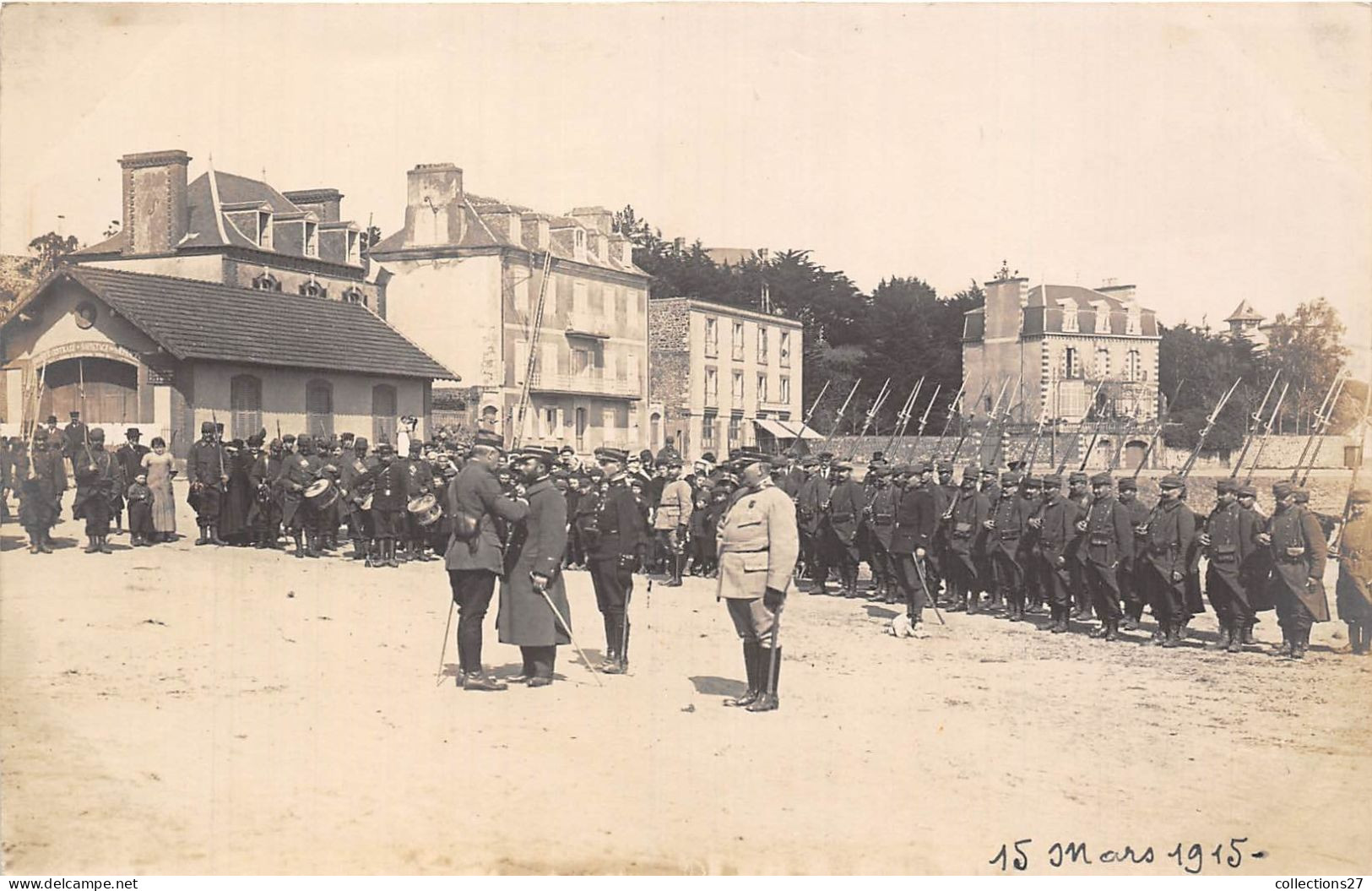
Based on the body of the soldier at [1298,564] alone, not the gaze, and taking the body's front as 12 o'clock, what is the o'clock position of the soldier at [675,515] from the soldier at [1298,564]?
the soldier at [675,515] is roughly at 2 o'clock from the soldier at [1298,564].

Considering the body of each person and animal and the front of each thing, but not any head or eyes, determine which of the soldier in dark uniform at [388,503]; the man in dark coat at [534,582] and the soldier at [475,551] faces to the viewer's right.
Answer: the soldier at [475,551]

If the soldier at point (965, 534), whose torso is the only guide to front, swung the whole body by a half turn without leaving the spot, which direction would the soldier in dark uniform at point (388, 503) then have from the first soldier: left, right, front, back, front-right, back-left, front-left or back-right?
back-left

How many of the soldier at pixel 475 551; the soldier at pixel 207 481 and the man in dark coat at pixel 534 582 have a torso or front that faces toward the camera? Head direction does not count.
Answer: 1

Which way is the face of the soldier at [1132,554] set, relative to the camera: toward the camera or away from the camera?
toward the camera

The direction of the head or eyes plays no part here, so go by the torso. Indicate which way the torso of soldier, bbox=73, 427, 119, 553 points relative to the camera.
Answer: toward the camera

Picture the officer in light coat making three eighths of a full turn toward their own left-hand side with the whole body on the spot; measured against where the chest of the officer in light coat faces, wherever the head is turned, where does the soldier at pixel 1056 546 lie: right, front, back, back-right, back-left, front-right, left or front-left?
front-left

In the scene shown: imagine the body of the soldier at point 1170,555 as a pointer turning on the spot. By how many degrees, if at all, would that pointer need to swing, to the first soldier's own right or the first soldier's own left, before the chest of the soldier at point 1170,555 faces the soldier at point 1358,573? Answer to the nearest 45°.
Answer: approximately 135° to the first soldier's own left

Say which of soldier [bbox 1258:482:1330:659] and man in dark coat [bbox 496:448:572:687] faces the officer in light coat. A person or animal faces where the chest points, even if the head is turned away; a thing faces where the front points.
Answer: the soldier

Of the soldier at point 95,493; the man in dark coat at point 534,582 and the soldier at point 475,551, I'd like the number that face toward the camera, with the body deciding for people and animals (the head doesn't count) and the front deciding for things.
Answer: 1

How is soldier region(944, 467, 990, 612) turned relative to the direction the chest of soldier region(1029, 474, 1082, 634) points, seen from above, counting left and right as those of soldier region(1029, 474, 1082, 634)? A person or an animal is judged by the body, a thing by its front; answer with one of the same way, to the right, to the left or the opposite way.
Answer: the same way

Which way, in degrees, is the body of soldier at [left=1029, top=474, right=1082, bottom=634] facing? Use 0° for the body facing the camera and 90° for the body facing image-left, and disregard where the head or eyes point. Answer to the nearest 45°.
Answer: approximately 45°

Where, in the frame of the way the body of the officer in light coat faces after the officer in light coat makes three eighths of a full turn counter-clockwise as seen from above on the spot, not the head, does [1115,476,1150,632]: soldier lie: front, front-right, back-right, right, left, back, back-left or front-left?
front-left

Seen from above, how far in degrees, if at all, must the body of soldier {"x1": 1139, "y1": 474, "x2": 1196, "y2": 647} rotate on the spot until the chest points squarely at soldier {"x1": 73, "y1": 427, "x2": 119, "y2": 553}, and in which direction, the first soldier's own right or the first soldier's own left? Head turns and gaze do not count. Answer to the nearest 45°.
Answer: approximately 45° to the first soldier's own right

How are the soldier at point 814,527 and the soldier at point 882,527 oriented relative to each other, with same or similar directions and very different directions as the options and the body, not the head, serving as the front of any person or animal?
same or similar directions

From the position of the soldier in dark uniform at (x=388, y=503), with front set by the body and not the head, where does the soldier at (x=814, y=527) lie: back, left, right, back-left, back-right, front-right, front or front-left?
left

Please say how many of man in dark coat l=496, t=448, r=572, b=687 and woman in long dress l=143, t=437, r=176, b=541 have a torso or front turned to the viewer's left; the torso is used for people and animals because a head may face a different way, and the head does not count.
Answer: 1

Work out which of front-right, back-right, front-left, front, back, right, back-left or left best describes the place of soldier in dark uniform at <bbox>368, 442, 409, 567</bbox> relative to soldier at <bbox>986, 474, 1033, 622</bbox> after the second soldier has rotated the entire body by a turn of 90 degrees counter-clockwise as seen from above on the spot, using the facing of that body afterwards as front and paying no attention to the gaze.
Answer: back-right

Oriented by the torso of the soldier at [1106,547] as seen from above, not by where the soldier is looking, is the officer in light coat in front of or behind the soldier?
in front

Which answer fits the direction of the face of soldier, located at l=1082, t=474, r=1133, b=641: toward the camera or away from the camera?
toward the camera

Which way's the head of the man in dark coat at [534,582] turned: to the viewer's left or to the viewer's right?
to the viewer's left
